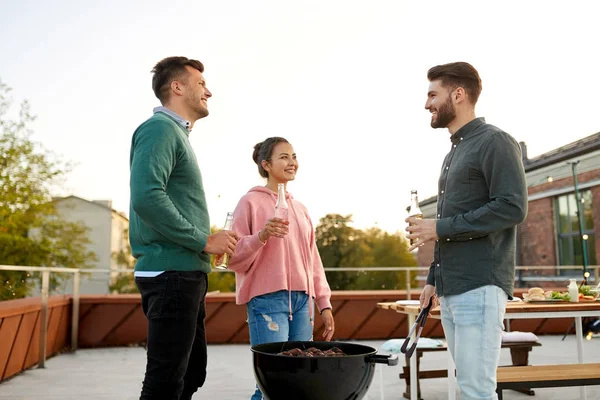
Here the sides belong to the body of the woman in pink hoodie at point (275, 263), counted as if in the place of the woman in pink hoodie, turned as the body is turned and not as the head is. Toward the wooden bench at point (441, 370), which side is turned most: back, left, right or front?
left

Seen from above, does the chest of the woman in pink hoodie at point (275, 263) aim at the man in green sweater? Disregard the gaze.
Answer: no

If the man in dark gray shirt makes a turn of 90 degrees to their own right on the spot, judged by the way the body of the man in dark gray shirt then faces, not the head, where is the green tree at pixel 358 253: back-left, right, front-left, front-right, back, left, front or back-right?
front

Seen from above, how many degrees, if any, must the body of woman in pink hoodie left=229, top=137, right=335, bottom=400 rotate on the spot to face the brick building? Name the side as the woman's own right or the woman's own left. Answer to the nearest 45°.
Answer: approximately 90° to the woman's own left

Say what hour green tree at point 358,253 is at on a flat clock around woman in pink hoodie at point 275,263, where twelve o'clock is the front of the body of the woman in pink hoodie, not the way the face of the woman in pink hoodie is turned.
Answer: The green tree is roughly at 8 o'clock from the woman in pink hoodie.

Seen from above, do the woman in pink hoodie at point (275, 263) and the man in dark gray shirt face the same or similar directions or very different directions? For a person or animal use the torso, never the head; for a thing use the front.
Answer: very different directions

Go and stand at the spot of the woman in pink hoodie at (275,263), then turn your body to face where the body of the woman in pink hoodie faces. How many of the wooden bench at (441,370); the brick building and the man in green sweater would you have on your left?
2

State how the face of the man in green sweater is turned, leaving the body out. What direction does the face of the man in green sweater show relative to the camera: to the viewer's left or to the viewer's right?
to the viewer's right

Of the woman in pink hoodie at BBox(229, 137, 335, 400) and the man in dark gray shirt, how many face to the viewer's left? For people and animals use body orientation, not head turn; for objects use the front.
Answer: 1

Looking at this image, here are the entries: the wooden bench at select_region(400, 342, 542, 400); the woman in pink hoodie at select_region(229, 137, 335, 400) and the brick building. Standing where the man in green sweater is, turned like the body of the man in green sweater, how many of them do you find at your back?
0

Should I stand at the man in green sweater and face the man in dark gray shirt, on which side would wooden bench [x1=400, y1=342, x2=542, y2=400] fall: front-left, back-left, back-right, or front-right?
front-left

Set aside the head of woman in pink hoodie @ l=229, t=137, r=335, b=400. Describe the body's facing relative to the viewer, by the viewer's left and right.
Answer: facing the viewer and to the right of the viewer

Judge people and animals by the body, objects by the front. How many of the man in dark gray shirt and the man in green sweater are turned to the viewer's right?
1

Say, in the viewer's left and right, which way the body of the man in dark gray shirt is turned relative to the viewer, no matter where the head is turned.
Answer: facing to the left of the viewer

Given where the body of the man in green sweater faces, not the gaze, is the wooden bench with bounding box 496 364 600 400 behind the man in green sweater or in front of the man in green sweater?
in front

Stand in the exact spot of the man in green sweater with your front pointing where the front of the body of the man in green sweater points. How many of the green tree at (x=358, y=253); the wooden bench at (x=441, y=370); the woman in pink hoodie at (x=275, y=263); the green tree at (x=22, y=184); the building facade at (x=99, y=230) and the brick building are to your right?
0

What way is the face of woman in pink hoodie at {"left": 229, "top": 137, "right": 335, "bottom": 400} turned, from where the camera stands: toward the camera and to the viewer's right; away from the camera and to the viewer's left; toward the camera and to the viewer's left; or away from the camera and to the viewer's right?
toward the camera and to the viewer's right

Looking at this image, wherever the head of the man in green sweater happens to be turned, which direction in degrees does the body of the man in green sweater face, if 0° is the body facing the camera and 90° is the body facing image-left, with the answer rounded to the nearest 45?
approximately 270°
